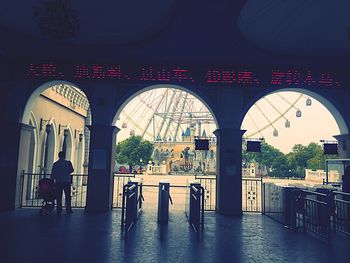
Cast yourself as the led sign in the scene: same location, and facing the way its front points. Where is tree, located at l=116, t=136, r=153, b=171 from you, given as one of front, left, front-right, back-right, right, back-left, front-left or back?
back

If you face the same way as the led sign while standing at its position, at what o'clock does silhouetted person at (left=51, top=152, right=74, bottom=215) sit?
The silhouetted person is roughly at 3 o'clock from the led sign.

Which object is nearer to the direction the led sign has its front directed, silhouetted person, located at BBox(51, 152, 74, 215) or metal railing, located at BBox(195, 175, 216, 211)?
the silhouetted person

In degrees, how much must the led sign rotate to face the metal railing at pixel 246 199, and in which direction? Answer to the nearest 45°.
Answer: approximately 135° to its left

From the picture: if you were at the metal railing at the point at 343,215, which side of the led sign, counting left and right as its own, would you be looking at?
left

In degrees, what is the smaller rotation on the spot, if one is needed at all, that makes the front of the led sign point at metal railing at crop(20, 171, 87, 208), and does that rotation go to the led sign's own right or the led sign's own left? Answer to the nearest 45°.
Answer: approximately 135° to the led sign's own right

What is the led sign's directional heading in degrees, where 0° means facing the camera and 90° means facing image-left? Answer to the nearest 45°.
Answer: approximately 0°
